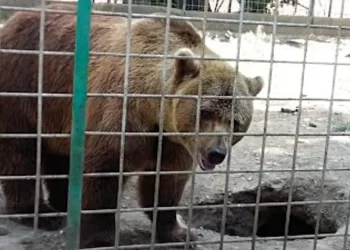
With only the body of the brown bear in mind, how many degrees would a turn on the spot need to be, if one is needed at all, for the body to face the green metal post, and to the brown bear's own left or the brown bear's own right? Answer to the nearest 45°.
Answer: approximately 45° to the brown bear's own right

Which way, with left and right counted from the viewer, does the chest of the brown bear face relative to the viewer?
facing the viewer and to the right of the viewer

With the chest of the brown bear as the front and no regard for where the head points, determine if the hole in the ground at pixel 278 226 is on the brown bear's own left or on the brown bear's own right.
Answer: on the brown bear's own left

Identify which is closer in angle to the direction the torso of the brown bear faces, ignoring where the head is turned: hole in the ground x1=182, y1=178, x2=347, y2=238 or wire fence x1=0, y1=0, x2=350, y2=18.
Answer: the hole in the ground
